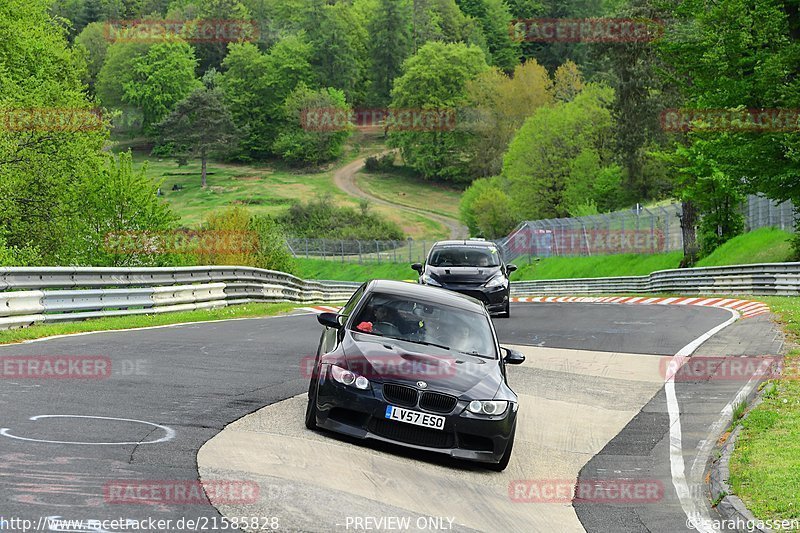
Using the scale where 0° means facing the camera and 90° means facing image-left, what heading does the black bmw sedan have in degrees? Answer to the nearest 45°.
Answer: approximately 0°

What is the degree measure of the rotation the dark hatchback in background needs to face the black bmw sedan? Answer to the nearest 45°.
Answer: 0° — it already faces it

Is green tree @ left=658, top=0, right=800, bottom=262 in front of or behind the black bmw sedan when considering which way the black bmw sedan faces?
behind

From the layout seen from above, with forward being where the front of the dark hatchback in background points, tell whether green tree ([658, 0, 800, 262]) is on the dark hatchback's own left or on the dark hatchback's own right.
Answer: on the dark hatchback's own left

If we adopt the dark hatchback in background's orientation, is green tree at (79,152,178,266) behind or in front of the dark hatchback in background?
behind

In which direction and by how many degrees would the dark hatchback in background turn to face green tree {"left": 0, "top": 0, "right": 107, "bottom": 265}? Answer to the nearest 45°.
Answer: approximately 135° to its right

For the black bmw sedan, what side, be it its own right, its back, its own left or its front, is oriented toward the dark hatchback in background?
back

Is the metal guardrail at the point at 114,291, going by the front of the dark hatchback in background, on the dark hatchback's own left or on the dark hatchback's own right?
on the dark hatchback's own right
